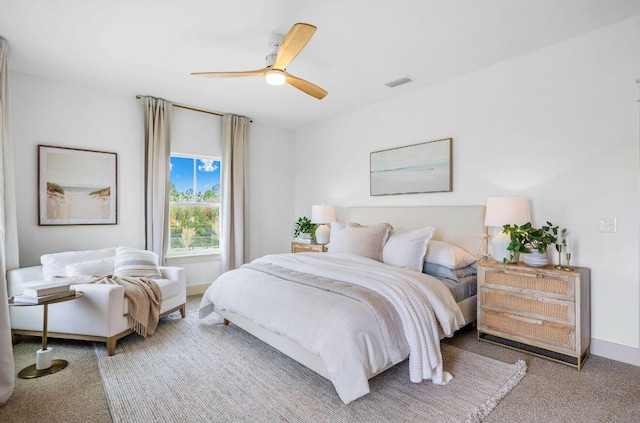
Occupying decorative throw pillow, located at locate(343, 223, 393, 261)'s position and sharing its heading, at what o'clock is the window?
The window is roughly at 2 o'clock from the decorative throw pillow.

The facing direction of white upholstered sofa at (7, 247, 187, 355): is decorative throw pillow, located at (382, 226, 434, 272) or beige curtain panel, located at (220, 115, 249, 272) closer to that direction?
the decorative throw pillow

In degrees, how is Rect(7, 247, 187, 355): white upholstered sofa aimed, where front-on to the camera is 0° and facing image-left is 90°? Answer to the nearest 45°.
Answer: approximately 315°

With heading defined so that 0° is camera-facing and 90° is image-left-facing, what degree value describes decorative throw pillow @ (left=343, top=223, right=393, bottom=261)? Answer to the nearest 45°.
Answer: approximately 45°

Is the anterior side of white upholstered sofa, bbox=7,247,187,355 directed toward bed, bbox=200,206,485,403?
yes

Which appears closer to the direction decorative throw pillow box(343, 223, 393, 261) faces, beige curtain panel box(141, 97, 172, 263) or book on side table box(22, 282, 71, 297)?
the book on side table

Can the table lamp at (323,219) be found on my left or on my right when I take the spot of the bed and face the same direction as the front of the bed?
on my right

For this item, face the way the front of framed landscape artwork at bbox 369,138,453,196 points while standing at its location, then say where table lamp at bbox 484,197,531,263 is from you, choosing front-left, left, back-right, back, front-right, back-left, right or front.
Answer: left

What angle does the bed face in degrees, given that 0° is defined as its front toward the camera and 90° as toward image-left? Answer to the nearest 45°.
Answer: approximately 45°

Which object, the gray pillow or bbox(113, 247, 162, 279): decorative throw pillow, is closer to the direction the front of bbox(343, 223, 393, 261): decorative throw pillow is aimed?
the decorative throw pillow

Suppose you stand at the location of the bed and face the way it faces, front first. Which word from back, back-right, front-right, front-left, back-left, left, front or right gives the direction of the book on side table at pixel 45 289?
front-right
